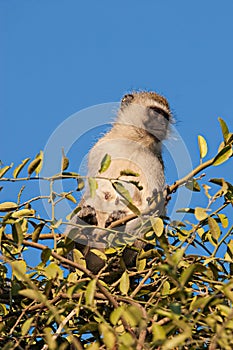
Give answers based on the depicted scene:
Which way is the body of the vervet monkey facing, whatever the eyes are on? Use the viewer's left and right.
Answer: facing the viewer and to the right of the viewer

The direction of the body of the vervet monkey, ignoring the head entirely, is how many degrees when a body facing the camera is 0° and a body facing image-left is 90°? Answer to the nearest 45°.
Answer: approximately 315°
